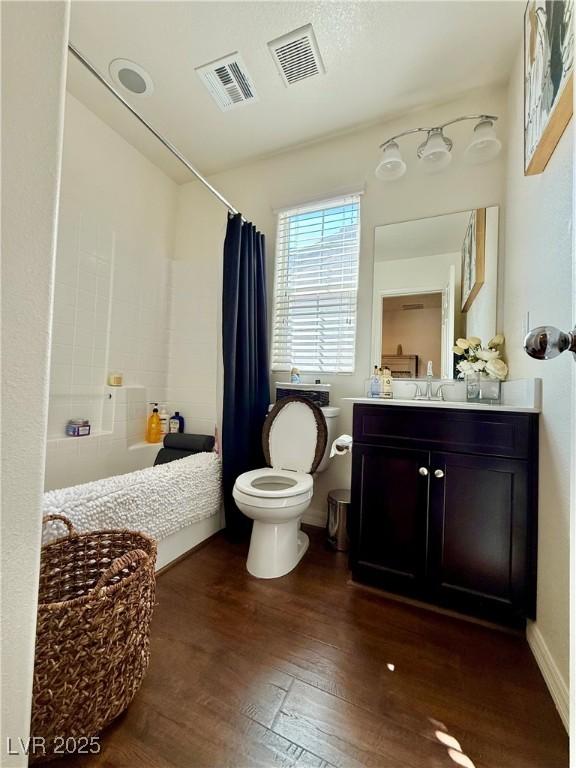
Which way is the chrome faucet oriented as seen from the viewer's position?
toward the camera

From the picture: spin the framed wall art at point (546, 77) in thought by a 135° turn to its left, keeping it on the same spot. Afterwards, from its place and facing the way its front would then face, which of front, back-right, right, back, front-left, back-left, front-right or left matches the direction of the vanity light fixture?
back

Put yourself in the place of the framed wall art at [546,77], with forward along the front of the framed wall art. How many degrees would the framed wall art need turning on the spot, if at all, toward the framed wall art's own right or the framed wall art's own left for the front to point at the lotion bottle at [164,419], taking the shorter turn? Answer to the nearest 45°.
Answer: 0° — it already faces it

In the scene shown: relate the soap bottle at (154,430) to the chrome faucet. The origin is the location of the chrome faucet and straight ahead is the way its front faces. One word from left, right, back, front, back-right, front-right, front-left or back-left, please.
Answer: right

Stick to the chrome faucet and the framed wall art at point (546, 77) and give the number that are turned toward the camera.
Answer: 1

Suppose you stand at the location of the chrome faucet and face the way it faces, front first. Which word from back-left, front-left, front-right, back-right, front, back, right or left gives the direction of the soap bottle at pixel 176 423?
right

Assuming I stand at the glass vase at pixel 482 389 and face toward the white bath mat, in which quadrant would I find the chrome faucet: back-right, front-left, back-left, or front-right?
front-right

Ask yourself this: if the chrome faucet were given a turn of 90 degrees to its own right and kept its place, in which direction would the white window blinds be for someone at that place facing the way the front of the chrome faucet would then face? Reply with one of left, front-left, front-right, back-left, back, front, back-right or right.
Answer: front

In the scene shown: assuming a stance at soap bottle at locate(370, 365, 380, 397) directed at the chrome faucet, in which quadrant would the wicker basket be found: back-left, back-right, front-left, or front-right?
back-right

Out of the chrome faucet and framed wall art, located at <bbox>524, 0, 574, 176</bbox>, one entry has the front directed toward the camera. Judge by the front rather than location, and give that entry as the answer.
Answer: the chrome faucet

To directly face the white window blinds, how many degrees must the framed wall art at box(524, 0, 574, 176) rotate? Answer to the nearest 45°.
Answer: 0° — it already faces it

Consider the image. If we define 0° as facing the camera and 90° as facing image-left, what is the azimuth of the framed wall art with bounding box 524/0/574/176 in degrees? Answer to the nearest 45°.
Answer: approximately 90°

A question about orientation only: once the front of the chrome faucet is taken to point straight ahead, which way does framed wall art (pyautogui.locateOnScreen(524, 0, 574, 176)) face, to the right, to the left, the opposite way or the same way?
to the right
